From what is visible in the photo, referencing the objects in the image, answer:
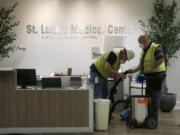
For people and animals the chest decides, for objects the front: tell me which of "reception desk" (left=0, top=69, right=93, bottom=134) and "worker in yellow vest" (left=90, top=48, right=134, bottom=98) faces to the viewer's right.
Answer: the worker in yellow vest

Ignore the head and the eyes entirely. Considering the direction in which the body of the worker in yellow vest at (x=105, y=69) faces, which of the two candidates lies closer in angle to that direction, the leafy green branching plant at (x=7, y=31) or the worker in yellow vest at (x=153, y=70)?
the worker in yellow vest

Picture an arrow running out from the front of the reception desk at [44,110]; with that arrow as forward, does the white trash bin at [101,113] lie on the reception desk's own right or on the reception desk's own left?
on the reception desk's own left

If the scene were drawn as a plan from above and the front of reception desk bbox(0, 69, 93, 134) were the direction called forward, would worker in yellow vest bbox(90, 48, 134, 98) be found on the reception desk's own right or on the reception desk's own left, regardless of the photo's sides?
on the reception desk's own left

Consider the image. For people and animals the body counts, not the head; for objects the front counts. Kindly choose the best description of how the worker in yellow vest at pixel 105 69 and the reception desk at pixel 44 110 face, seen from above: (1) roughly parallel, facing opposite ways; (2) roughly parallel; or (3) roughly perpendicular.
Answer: roughly perpendicular

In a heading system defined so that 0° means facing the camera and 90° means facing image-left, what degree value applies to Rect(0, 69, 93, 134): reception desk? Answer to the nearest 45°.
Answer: approximately 0°

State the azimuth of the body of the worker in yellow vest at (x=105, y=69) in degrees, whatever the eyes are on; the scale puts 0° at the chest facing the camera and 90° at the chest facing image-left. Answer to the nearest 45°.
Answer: approximately 270°

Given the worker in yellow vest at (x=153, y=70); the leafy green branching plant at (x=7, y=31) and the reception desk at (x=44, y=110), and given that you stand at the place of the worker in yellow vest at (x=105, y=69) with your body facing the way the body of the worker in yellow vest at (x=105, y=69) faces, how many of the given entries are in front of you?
1

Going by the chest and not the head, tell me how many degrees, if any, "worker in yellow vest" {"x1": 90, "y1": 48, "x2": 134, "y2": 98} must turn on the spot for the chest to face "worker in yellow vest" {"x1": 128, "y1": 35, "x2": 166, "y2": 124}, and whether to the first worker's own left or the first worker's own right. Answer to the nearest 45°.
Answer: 0° — they already face them

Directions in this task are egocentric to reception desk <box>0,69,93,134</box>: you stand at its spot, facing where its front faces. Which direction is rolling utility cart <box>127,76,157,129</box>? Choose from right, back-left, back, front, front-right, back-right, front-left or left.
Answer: left
